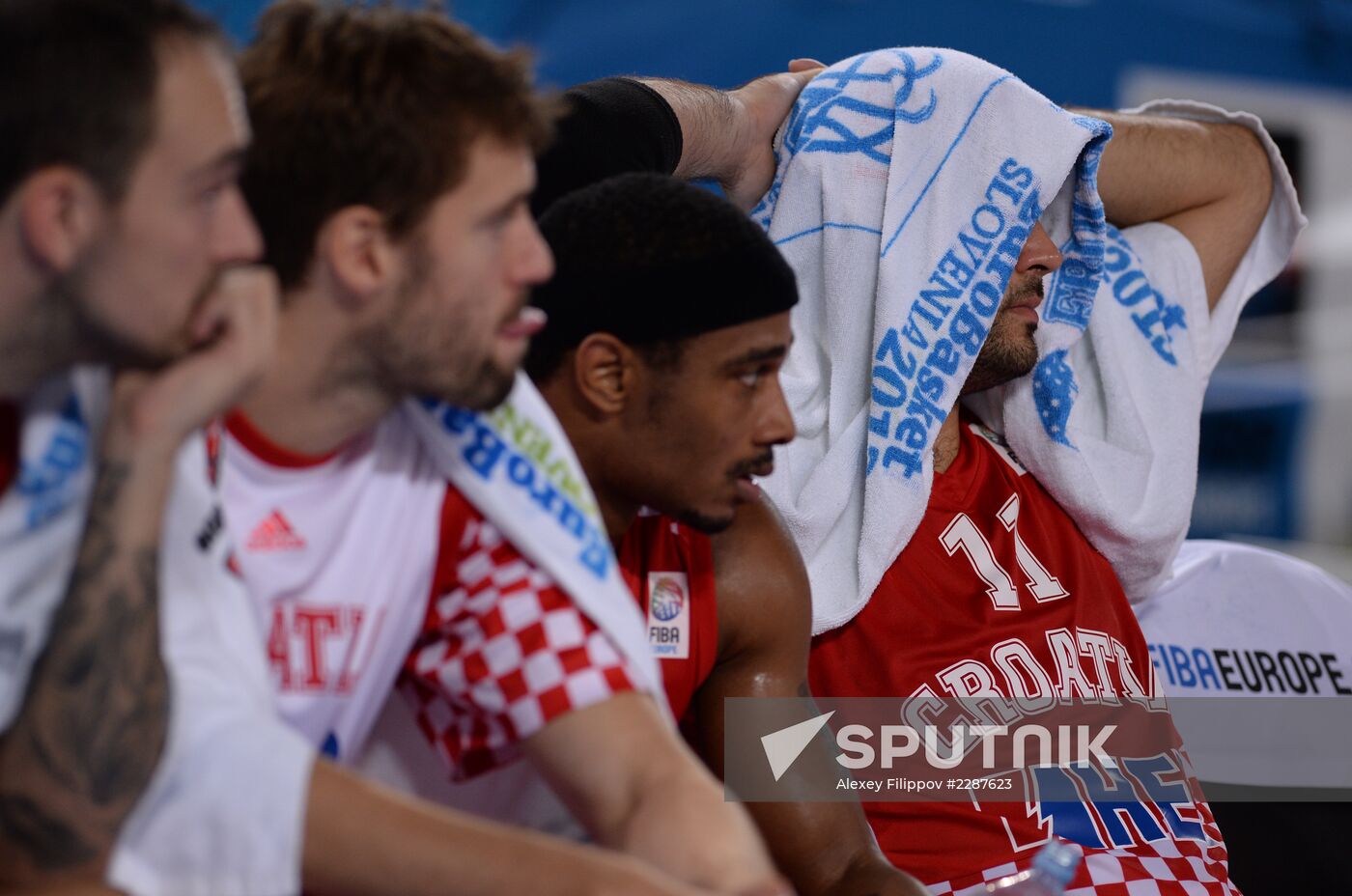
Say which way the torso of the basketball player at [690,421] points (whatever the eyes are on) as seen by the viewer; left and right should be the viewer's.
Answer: facing the viewer and to the right of the viewer

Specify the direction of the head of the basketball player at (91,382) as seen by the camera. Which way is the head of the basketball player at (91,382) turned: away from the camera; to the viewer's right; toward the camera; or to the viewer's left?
to the viewer's right

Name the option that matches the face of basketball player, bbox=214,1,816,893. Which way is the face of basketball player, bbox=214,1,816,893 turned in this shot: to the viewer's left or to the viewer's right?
to the viewer's right
